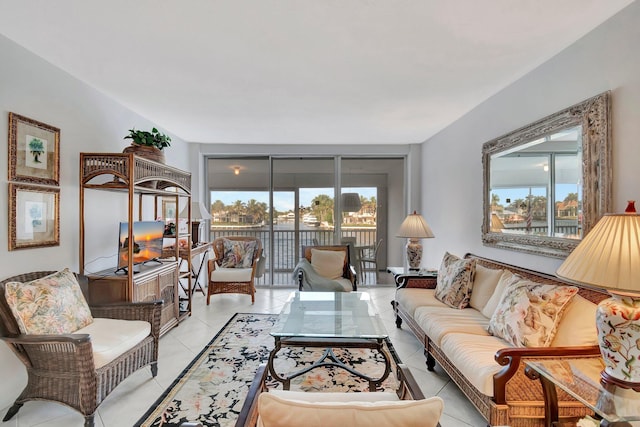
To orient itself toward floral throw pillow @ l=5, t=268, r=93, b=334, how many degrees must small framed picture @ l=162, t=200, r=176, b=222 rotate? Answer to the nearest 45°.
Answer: approximately 45° to its right

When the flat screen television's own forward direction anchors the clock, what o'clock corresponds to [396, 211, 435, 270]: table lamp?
The table lamp is roughly at 11 o'clock from the flat screen television.

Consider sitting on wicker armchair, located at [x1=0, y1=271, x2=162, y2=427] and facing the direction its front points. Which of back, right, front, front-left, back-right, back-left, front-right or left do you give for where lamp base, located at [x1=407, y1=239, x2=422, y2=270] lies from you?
front-left

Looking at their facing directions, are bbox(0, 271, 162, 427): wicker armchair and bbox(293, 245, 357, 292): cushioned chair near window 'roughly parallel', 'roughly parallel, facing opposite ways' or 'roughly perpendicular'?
roughly perpendicular

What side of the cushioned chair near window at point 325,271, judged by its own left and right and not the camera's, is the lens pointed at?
front

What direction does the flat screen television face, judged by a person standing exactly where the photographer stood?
facing the viewer and to the right of the viewer

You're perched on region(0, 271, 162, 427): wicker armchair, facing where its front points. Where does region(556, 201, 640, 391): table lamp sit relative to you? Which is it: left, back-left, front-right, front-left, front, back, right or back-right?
front

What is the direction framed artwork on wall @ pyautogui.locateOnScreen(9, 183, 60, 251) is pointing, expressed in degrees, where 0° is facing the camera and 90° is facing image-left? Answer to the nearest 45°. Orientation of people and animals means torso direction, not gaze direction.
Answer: approximately 315°

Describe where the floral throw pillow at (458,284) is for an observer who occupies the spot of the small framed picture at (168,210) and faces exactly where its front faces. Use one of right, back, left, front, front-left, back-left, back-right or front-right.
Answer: front

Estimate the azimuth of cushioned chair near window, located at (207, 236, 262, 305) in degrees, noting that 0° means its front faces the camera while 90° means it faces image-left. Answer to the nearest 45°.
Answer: approximately 0°

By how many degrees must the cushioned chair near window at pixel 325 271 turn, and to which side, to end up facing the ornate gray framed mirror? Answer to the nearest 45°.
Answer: approximately 45° to its left

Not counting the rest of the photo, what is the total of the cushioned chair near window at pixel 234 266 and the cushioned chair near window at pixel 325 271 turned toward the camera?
2

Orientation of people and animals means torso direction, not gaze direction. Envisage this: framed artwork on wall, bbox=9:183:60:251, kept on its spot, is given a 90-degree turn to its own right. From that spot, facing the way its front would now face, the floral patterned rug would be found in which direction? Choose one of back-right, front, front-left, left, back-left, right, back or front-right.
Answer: left

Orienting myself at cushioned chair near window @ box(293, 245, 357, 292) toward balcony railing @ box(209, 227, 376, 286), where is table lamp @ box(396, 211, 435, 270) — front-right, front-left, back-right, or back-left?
back-right

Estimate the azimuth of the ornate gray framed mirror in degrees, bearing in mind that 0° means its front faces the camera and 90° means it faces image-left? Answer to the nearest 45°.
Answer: approximately 45°

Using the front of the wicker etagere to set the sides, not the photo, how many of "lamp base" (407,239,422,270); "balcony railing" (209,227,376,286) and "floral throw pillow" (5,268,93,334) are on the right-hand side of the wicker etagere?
1

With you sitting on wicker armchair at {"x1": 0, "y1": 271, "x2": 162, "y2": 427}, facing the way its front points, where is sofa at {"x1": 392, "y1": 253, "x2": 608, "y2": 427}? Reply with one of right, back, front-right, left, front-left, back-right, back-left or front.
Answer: front
